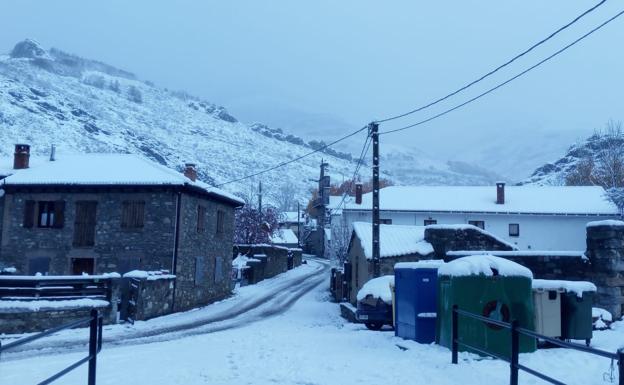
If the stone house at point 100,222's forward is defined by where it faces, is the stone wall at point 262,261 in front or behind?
behind

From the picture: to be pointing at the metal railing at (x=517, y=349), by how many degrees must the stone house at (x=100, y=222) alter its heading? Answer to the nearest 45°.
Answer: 0° — it already faces it

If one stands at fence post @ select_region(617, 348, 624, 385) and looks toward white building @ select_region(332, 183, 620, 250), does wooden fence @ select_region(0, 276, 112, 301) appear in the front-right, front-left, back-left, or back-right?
front-left

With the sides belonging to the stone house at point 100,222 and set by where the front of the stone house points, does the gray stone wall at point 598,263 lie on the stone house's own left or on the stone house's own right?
on the stone house's own left

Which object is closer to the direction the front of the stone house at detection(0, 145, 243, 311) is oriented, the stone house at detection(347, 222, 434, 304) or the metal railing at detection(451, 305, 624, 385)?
the metal railing

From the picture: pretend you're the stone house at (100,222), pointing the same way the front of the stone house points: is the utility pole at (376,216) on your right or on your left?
on your left

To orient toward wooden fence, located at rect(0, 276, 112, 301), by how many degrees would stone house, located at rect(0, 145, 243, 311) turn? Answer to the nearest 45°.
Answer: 0° — it already faces it

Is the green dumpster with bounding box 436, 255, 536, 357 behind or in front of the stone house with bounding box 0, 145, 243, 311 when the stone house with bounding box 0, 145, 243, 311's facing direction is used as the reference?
in front

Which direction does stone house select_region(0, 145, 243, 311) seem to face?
toward the camera

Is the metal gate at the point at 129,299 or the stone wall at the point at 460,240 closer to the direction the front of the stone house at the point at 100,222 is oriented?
the metal gate

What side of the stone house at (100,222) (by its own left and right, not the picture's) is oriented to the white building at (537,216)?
left

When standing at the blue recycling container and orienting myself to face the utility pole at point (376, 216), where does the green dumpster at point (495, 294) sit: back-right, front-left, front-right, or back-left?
back-right

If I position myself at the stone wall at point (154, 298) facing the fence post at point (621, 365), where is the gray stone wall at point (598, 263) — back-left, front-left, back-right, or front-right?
front-left

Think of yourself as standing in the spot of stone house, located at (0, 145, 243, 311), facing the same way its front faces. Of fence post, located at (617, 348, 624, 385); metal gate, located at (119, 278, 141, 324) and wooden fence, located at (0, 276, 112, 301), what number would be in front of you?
3

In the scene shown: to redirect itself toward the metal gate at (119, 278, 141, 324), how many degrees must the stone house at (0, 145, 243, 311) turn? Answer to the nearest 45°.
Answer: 0° — it already faces it
